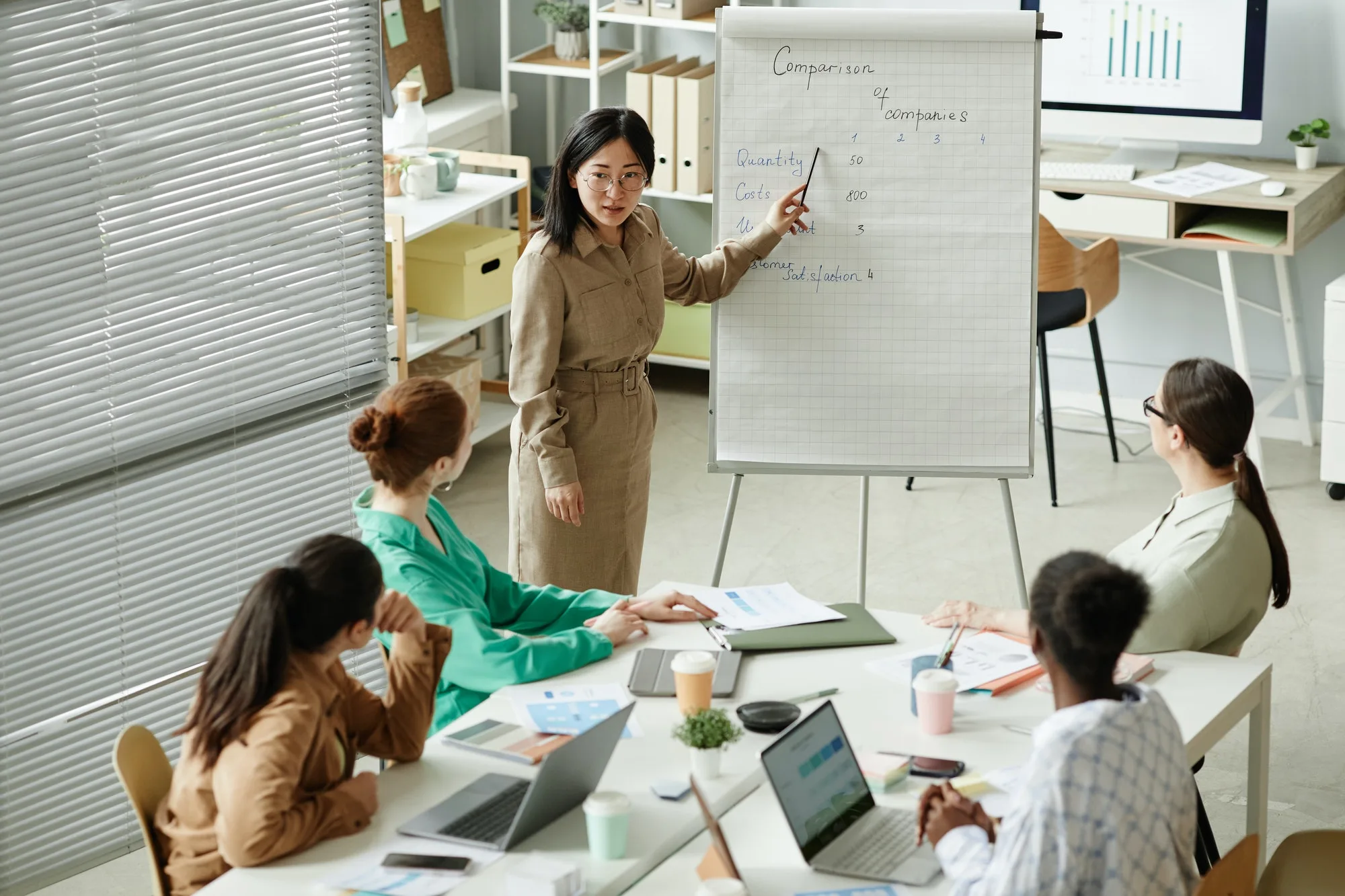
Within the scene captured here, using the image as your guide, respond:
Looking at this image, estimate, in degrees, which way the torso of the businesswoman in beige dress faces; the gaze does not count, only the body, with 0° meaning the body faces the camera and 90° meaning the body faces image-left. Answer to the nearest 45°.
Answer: approximately 315°

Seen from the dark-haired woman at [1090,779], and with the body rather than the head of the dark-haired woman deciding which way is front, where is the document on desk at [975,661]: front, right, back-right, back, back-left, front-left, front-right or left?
front-right

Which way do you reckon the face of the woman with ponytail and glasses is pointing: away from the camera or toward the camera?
away from the camera

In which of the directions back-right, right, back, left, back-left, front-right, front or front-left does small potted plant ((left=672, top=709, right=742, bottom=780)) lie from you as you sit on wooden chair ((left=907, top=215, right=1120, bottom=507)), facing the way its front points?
front-left

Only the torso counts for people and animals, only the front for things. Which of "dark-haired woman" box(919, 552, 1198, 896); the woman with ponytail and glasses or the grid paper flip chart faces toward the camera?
the grid paper flip chart

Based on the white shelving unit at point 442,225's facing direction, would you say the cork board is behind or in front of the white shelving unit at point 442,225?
behind

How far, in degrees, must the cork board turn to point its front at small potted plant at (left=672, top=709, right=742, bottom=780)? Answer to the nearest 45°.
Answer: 0° — it already faces it

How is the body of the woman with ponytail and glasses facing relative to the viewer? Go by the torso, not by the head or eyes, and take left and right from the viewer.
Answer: facing to the left of the viewer

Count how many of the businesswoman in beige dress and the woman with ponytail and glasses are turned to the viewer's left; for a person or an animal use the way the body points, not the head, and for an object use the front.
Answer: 1

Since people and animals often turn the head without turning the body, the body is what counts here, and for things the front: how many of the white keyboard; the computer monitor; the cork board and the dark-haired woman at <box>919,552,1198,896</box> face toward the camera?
3

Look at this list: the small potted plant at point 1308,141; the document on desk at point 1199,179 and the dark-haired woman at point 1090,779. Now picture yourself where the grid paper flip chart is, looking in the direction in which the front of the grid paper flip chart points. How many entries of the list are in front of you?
1
